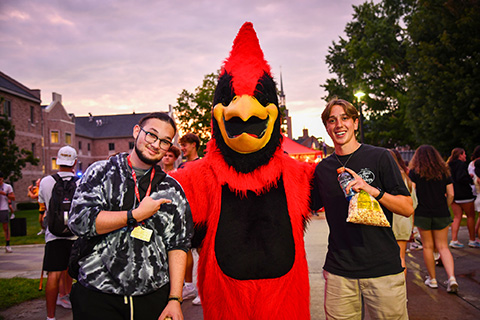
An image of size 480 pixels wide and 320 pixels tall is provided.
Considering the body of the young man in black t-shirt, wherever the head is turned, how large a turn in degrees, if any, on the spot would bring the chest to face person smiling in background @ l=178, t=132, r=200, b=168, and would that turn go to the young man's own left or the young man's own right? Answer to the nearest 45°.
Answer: approximately 135° to the young man's own right

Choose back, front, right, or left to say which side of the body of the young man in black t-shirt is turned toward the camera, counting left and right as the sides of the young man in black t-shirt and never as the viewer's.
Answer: front

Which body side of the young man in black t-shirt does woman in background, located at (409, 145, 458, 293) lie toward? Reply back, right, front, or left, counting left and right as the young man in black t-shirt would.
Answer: back

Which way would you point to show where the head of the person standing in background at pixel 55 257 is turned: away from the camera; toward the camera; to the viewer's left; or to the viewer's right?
away from the camera

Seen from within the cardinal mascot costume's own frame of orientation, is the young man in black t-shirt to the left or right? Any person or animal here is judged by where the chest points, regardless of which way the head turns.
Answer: on its left

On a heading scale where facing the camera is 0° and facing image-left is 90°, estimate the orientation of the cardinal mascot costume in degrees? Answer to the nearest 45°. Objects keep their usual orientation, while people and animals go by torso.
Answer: approximately 0°

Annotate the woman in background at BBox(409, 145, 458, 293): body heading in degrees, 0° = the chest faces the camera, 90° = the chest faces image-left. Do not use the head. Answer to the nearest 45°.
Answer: approximately 180°

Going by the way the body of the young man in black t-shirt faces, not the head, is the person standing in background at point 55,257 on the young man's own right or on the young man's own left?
on the young man's own right

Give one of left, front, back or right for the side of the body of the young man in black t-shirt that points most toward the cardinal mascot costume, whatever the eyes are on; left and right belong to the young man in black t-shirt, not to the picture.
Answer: right

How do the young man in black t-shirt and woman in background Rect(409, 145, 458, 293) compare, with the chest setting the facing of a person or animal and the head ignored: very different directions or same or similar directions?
very different directions
